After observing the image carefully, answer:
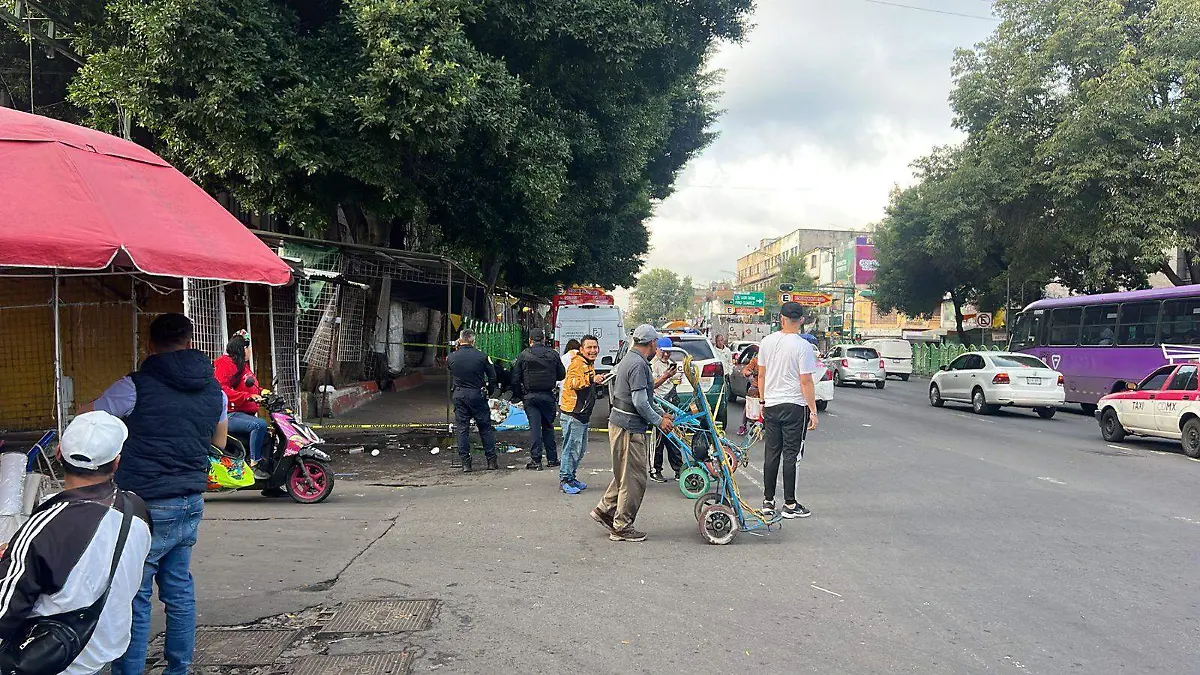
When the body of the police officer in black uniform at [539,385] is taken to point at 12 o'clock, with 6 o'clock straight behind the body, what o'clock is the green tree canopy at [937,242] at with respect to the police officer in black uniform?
The green tree canopy is roughly at 1 o'clock from the police officer in black uniform.

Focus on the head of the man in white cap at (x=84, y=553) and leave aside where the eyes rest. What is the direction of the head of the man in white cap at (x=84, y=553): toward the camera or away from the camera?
away from the camera

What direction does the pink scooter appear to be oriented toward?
to the viewer's right

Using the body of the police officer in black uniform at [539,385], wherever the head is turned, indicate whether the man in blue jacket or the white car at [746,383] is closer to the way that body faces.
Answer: the white car

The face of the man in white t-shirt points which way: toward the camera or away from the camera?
away from the camera

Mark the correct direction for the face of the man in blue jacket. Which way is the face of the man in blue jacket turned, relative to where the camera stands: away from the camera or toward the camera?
away from the camera

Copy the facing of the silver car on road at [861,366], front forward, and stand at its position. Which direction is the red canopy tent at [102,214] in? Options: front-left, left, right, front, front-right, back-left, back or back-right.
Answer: back-left

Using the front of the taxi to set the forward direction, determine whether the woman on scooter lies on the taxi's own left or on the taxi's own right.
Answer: on the taxi's own left

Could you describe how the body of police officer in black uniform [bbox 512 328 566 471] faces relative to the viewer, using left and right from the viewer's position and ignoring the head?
facing away from the viewer

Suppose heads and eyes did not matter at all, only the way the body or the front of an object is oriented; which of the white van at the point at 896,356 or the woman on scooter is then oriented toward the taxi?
the woman on scooter
